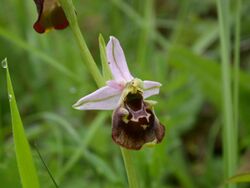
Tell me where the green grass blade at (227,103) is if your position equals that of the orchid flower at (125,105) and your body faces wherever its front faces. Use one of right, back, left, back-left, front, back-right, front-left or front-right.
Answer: left

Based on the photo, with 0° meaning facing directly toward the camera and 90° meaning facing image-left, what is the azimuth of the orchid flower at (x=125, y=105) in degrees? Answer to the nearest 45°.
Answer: approximately 315°
